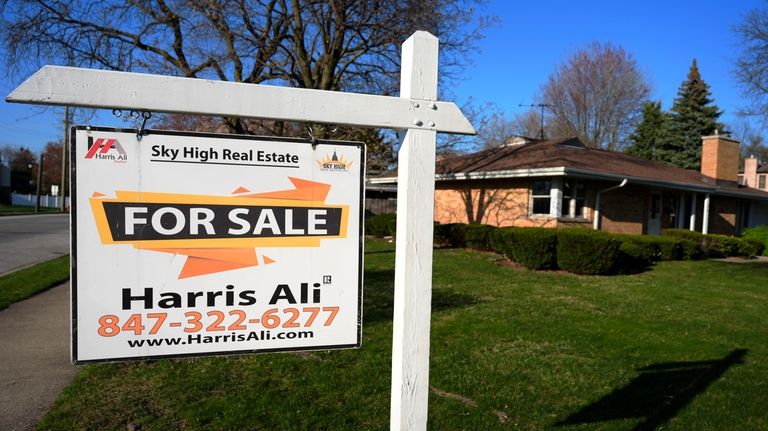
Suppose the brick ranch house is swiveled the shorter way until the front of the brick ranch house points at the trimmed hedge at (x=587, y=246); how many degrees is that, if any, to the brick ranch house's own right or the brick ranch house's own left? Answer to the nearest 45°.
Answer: approximately 45° to the brick ranch house's own right

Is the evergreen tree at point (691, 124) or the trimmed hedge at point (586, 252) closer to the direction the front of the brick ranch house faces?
the trimmed hedge

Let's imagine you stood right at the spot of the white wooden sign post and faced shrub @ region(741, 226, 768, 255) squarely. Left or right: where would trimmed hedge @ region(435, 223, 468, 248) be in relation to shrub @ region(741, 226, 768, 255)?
left

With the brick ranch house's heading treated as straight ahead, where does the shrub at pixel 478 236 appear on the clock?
The shrub is roughly at 3 o'clock from the brick ranch house.
